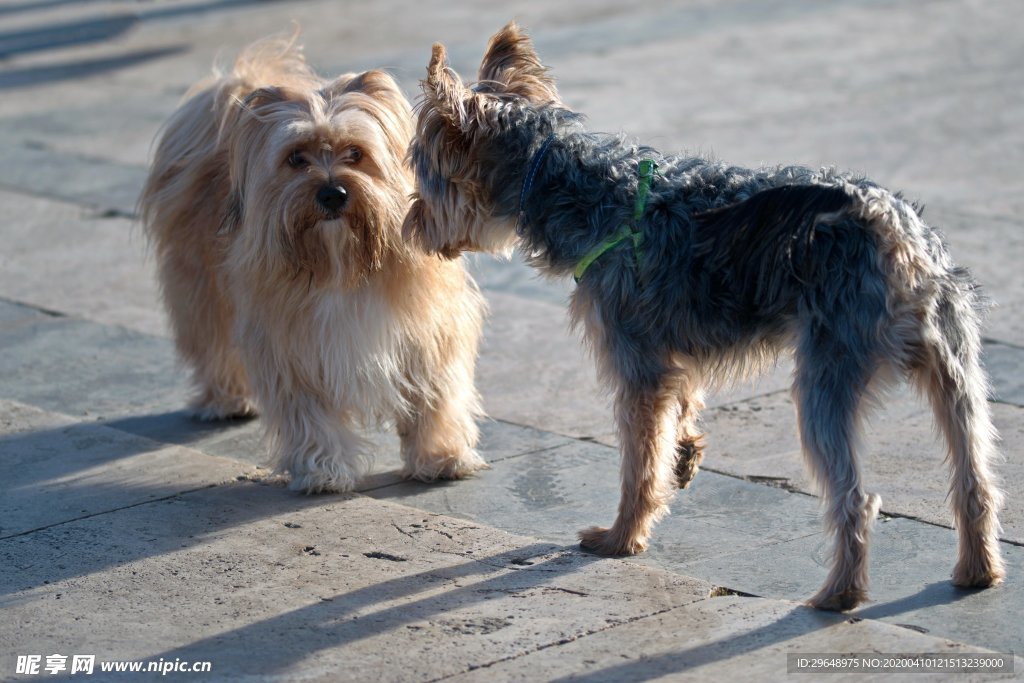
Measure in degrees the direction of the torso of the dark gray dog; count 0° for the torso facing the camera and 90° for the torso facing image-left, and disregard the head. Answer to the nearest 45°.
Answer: approximately 135°

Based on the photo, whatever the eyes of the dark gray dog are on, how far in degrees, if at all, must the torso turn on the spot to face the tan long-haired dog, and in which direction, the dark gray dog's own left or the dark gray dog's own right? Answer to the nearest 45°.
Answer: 0° — it already faces it

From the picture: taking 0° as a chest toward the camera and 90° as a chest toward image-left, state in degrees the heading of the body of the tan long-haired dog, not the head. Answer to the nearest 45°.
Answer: approximately 315°

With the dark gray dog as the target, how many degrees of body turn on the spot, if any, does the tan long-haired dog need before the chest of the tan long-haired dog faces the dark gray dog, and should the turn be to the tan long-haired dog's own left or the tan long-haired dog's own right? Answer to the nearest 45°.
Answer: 0° — it already faces it

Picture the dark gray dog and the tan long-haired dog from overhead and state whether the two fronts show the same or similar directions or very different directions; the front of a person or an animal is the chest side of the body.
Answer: very different directions
